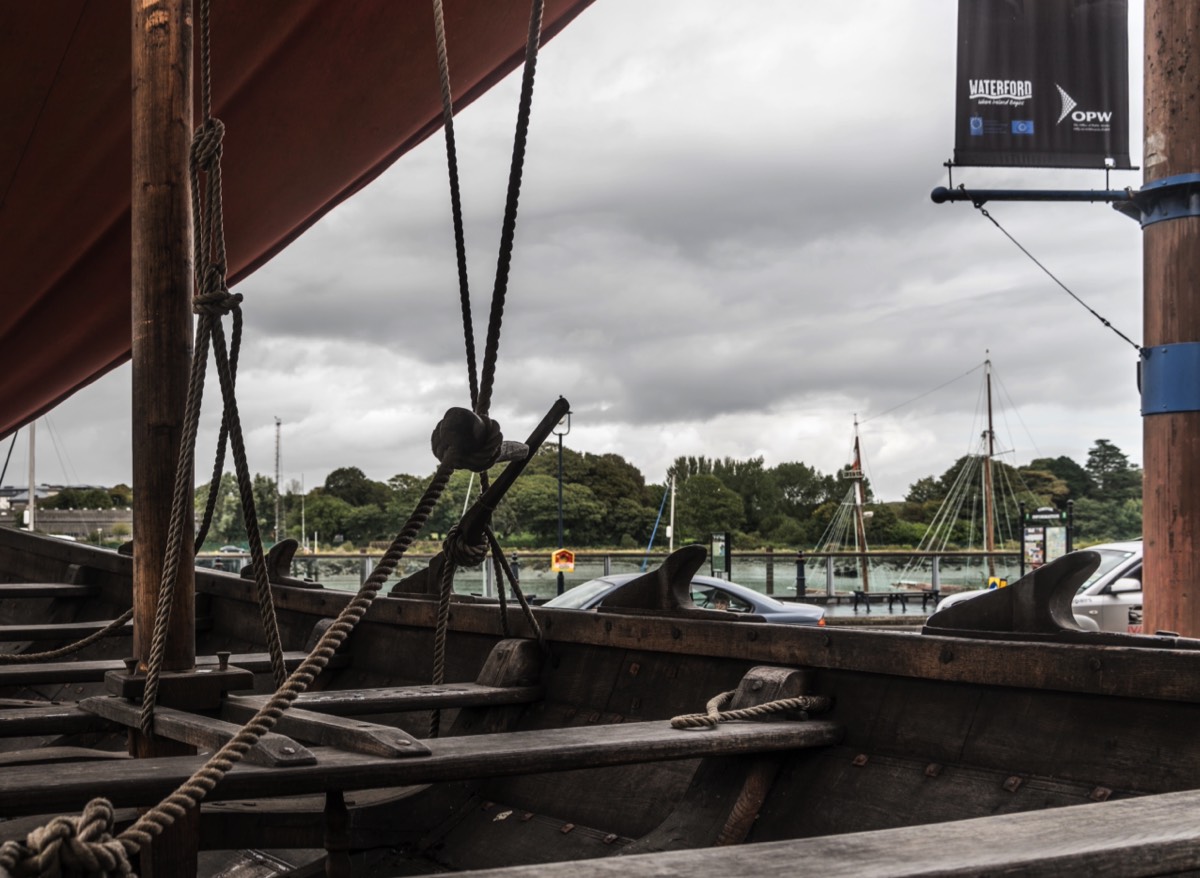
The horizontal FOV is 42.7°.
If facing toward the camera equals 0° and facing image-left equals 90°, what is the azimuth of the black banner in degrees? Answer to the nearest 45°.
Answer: approximately 0°

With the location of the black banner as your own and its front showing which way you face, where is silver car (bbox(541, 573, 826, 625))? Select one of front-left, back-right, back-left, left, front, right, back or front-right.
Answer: back-right

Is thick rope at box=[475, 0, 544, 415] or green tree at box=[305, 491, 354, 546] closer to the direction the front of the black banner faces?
the thick rope

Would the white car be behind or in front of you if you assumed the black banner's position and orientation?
behind

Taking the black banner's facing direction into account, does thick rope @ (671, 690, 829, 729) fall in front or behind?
in front

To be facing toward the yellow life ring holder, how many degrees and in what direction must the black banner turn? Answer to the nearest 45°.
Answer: approximately 135° to its right

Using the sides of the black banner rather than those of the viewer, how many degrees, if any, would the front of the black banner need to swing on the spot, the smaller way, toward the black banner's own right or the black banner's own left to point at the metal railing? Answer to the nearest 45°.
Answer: approximately 180°

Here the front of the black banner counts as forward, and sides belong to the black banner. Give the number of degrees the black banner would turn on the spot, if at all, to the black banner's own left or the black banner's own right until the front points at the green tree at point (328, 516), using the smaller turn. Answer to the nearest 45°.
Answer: approximately 135° to the black banner's own right

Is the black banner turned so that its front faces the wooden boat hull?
yes

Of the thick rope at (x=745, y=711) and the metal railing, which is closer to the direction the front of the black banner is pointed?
the thick rope
